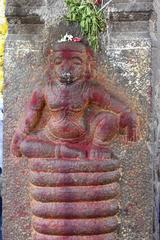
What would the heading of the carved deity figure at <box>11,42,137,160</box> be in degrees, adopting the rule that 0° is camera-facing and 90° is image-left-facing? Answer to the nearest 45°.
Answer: approximately 0°
